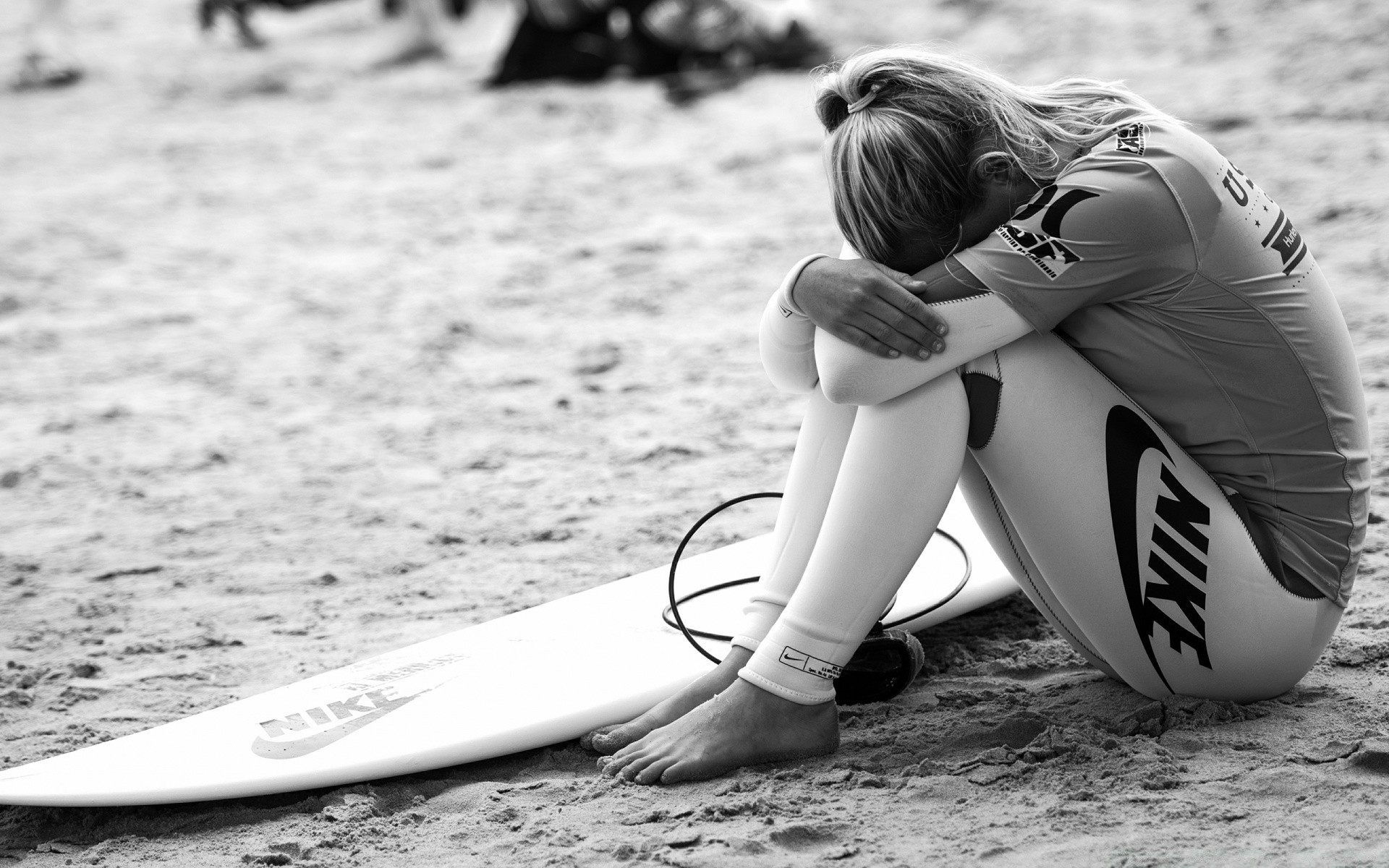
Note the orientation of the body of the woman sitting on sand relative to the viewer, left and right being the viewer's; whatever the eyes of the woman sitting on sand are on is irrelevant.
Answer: facing to the left of the viewer

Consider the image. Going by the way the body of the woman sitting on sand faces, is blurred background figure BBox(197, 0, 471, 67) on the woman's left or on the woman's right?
on the woman's right

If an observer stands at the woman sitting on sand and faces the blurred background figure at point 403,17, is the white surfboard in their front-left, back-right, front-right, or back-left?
front-left

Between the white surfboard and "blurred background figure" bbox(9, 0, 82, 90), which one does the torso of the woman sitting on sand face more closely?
the white surfboard

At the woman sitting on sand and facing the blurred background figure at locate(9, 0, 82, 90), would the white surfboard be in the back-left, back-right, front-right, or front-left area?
front-left

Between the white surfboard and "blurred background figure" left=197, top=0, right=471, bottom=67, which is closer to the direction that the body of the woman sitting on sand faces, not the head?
the white surfboard

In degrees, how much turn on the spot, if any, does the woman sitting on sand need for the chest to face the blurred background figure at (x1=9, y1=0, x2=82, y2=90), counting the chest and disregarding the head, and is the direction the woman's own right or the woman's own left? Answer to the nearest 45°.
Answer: approximately 45° to the woman's own right

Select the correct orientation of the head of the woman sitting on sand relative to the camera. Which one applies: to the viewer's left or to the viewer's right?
to the viewer's left
